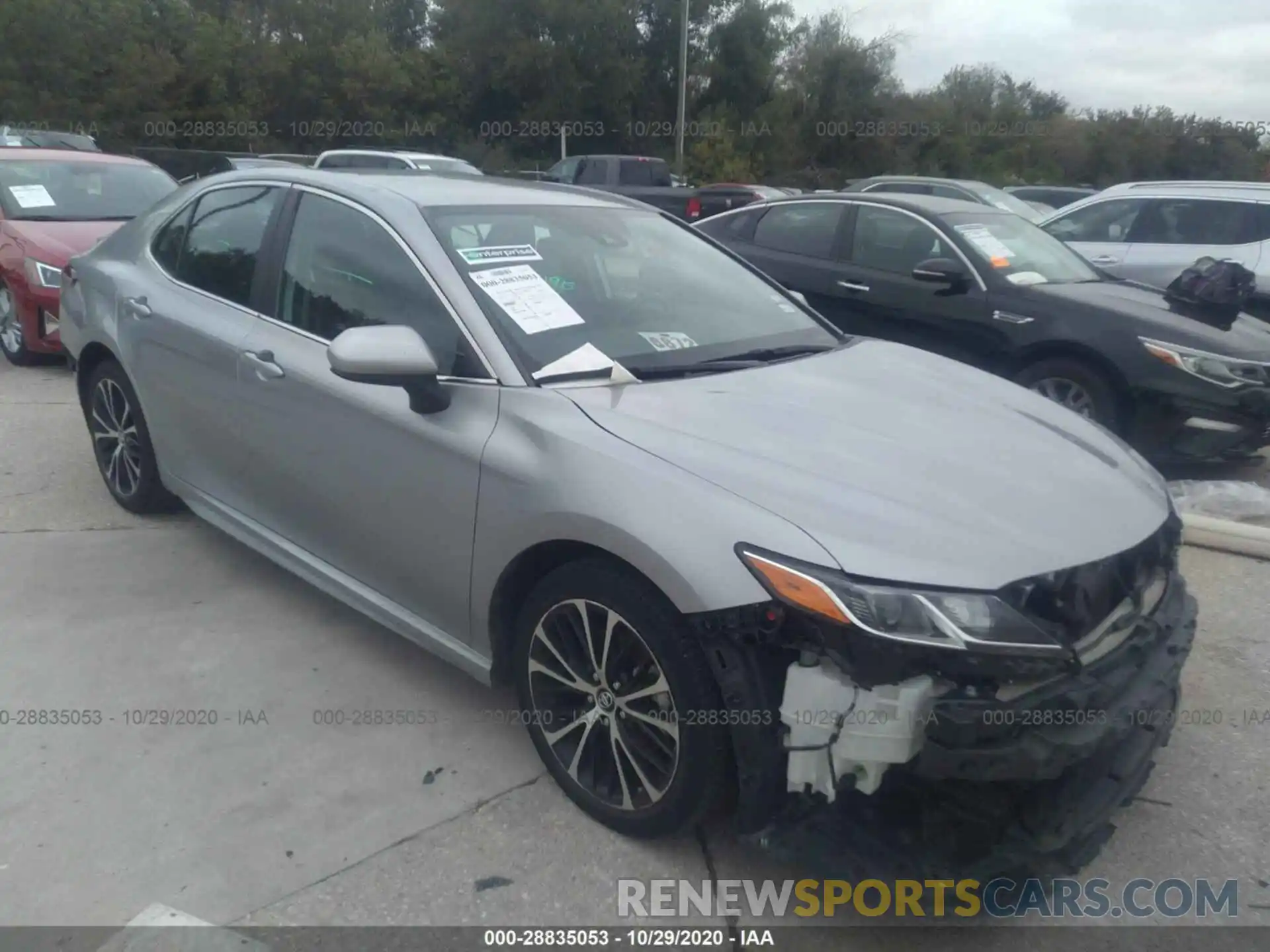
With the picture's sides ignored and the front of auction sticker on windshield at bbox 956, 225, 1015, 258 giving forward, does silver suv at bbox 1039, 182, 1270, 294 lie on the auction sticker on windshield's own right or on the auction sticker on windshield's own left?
on the auction sticker on windshield's own left

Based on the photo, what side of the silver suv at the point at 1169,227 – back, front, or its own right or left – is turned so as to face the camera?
left

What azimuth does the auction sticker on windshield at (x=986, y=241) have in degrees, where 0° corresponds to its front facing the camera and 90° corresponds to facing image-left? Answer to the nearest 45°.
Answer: approximately 315°

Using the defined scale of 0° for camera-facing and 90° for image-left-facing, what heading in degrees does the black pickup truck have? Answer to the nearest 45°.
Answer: approximately 135°

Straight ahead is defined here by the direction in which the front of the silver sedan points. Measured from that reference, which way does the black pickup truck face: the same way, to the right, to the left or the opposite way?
the opposite way

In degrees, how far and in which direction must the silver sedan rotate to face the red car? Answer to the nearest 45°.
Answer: approximately 180°

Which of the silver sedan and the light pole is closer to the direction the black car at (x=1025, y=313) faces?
the silver sedan

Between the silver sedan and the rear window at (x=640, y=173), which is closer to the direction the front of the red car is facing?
the silver sedan
